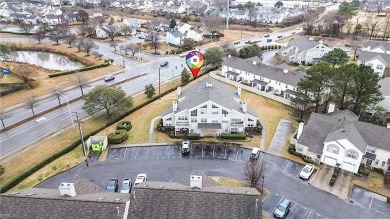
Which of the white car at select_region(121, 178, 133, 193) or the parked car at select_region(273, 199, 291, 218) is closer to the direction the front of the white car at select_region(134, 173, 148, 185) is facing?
the white car

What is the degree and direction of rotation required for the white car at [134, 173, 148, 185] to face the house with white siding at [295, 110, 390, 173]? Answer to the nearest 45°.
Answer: approximately 135° to its left

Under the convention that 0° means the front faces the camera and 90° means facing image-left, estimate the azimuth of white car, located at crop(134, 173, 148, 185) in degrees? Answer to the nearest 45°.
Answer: approximately 45°

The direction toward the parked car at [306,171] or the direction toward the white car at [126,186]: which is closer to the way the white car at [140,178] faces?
the white car
